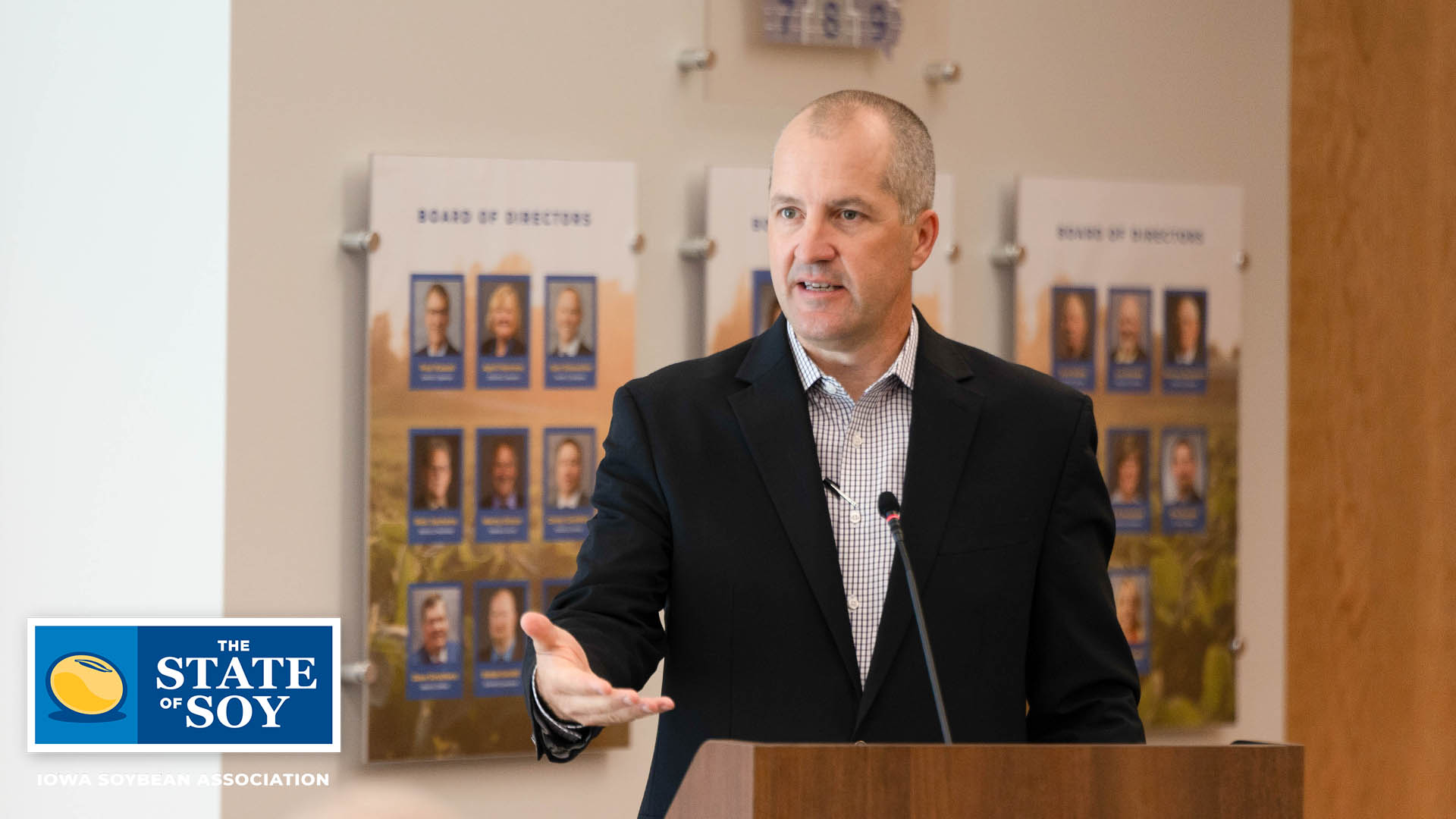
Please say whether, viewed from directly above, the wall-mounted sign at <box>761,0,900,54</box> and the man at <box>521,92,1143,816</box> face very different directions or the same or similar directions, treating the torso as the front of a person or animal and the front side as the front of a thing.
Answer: same or similar directions

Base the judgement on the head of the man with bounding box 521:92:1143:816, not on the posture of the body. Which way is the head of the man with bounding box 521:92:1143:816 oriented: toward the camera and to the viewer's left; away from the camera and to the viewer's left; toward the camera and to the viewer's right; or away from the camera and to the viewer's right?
toward the camera and to the viewer's left

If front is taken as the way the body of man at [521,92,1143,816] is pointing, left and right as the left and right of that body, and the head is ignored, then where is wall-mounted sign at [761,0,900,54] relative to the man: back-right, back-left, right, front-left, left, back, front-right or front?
back

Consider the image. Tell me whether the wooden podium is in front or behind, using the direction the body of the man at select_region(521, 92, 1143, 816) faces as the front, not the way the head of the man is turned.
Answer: in front

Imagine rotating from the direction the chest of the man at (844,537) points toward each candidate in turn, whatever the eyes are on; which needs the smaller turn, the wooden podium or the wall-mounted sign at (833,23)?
the wooden podium

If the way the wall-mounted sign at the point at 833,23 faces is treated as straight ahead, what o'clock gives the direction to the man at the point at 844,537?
The man is roughly at 12 o'clock from the wall-mounted sign.

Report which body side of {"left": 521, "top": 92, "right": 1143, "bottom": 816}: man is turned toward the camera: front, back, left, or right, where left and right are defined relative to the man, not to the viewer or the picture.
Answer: front

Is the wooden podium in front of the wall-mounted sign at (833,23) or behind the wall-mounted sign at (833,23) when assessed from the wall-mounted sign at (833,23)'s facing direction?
in front
